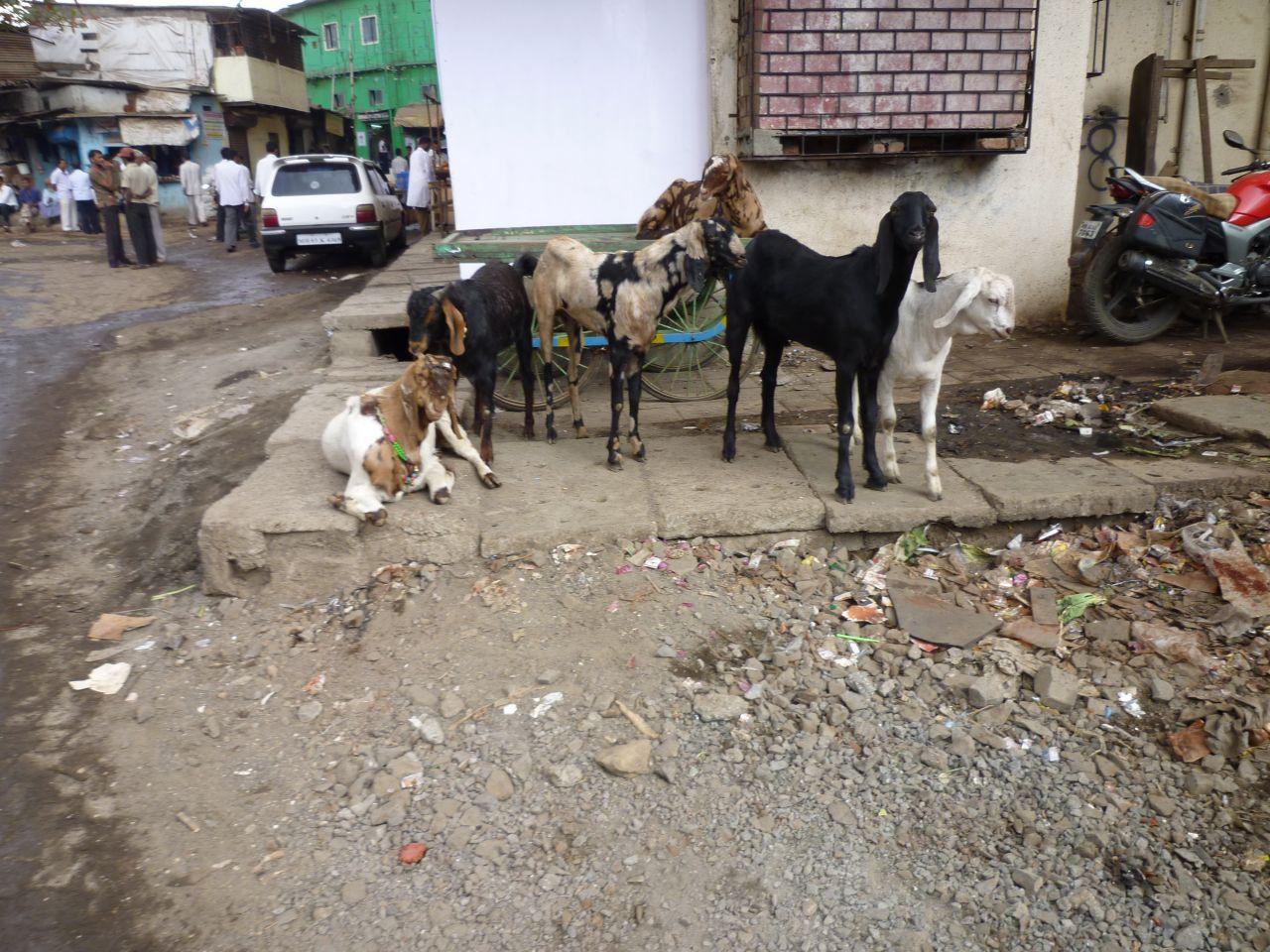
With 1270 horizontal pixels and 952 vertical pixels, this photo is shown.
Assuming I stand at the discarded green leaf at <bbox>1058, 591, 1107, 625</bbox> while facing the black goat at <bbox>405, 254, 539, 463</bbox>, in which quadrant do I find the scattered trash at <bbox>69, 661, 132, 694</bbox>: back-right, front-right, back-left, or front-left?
front-left

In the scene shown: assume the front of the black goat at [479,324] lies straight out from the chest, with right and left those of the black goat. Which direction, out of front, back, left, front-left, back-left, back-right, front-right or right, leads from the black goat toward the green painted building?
back-right

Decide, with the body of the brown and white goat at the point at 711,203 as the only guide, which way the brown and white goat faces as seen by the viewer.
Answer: to the viewer's right

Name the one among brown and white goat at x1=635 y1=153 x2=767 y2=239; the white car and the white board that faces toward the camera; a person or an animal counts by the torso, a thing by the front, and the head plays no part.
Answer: the white board

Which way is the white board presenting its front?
toward the camera

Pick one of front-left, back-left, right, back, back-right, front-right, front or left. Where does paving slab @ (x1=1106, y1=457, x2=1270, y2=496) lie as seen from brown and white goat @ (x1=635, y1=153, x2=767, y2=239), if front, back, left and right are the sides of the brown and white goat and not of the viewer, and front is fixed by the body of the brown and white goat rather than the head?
front-right

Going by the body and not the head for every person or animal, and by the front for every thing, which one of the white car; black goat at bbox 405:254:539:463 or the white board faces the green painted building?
the white car

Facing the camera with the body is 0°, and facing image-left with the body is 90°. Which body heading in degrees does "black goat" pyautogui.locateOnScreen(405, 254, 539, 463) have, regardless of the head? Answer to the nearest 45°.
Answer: approximately 45°

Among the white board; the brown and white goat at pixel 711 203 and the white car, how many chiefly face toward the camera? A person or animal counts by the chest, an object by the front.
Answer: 1

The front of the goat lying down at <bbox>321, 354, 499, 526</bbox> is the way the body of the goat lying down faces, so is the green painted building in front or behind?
behind

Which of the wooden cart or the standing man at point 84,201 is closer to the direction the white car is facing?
the standing man

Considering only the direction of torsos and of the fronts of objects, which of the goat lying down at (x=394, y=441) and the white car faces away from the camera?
the white car

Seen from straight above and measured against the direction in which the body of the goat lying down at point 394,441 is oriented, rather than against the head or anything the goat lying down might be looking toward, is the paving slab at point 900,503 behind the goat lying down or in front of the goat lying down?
in front

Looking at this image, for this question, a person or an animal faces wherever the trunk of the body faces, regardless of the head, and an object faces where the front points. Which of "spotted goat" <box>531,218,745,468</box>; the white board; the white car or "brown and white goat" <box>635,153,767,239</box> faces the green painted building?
the white car

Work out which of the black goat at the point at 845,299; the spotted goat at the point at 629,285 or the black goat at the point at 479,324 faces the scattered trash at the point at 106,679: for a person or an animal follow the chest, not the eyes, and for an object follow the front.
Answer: the black goat at the point at 479,324

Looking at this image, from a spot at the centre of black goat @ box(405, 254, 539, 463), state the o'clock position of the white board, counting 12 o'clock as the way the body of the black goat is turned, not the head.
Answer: The white board is roughly at 5 o'clock from the black goat.

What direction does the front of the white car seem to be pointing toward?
away from the camera

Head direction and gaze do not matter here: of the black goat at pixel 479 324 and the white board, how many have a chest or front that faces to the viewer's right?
0
